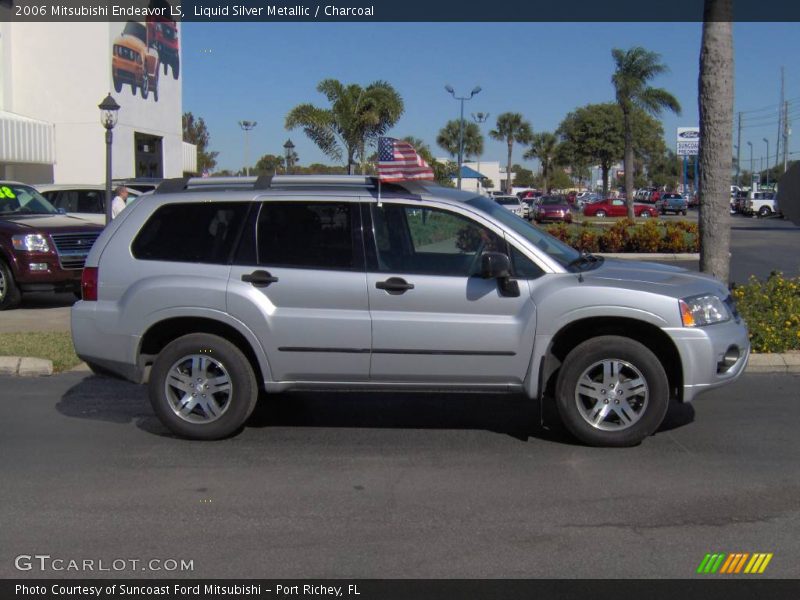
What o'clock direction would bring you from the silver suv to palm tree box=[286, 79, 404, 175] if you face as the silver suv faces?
The palm tree is roughly at 9 o'clock from the silver suv.

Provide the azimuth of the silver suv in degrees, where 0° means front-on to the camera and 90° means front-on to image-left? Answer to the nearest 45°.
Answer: approximately 270°

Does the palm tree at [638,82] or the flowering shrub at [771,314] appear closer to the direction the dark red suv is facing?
the flowering shrub

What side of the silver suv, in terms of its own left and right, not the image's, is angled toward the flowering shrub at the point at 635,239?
left

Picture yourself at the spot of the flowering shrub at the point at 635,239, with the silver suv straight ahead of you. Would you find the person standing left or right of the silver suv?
right
